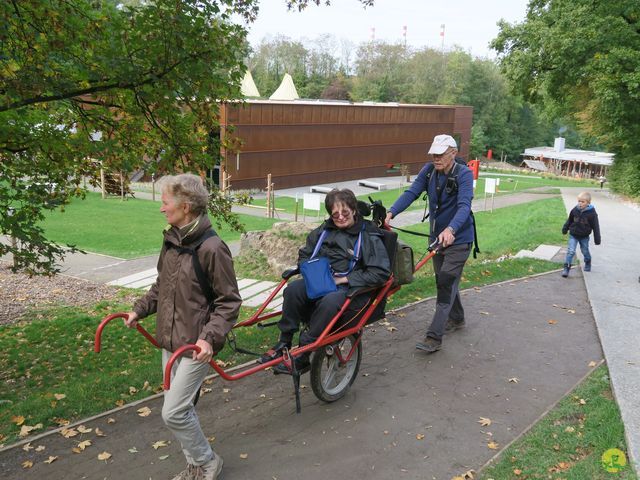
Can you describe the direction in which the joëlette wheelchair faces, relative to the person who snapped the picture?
facing the viewer and to the left of the viewer

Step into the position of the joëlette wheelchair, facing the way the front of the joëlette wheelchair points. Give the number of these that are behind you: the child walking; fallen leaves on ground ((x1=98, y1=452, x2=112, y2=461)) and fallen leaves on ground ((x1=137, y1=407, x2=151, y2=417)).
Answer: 1

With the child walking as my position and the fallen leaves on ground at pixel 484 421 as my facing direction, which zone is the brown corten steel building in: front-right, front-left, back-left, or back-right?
back-right

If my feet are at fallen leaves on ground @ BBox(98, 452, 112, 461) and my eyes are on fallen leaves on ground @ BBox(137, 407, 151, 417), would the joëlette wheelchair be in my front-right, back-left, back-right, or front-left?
front-right

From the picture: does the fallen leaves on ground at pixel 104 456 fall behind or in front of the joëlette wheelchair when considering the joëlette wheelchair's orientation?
in front

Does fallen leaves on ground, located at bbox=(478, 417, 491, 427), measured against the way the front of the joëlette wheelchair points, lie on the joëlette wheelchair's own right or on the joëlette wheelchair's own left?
on the joëlette wheelchair's own left

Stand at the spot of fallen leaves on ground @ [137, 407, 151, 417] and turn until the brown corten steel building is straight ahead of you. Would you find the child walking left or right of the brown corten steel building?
right

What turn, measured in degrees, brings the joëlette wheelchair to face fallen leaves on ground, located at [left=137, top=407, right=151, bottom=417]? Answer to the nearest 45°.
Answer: approximately 45° to its right

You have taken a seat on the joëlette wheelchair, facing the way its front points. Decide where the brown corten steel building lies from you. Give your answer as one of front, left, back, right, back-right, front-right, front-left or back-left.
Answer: back-right

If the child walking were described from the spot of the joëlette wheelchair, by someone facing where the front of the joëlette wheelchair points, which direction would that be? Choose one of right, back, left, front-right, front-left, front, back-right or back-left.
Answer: back
